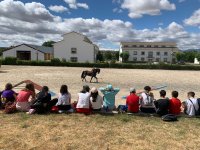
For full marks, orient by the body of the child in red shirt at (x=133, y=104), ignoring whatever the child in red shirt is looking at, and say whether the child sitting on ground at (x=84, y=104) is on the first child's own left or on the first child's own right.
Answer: on the first child's own left

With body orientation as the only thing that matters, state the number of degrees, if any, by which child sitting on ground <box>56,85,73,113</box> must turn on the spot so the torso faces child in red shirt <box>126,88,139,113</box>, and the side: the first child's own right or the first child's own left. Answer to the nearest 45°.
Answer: approximately 90° to the first child's own right

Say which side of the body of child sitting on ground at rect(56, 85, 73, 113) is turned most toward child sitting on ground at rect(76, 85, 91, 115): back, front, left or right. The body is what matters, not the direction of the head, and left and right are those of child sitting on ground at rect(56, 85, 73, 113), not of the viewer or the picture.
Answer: right

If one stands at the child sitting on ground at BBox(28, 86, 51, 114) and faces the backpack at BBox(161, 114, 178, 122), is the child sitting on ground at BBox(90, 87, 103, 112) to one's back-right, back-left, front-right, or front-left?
front-left

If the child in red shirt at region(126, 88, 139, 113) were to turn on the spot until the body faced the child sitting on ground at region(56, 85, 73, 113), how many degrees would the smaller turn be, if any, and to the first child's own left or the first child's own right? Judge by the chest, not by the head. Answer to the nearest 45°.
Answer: approximately 90° to the first child's own left

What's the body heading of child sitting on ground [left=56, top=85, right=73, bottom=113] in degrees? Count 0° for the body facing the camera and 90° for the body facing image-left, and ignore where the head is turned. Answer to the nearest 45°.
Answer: approximately 180°

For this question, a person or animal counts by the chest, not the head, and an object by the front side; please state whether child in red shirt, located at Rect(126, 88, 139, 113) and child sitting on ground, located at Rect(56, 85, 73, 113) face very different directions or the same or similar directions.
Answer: same or similar directions

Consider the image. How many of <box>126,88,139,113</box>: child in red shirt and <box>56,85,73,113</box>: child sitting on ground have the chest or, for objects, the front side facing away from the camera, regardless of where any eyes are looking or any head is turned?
2

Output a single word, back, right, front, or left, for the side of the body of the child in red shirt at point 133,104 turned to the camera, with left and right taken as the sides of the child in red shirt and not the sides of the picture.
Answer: back

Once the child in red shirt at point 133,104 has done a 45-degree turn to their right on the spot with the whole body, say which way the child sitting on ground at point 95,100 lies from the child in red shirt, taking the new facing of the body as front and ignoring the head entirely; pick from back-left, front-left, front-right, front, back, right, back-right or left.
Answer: back-left

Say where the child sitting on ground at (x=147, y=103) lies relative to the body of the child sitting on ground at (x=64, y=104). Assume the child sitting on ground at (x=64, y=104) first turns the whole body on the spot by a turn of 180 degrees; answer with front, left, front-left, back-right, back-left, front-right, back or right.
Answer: left

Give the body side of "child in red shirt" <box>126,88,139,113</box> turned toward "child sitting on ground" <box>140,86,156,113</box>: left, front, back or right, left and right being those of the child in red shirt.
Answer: right
